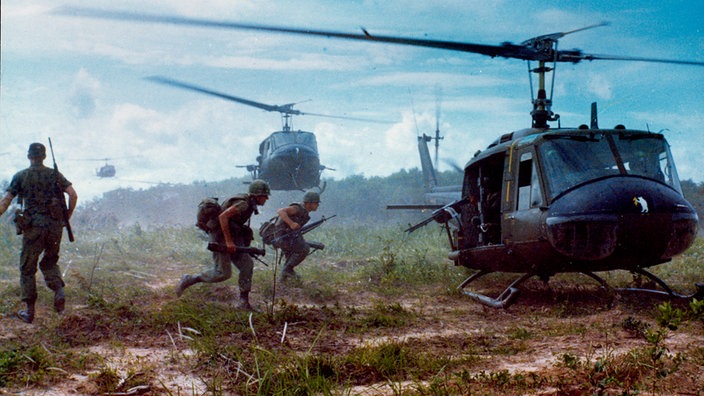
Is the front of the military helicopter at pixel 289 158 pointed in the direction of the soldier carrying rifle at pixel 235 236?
yes

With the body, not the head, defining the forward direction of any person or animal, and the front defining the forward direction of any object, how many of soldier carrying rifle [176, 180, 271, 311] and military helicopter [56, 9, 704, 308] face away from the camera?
0

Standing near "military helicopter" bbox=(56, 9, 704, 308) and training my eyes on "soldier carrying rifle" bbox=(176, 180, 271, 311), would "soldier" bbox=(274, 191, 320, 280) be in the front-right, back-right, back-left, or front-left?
front-right

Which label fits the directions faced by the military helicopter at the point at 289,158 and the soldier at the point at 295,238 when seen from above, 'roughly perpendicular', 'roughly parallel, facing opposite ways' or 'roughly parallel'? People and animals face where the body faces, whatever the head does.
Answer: roughly perpendicular

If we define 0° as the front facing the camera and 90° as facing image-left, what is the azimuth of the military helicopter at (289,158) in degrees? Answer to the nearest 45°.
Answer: approximately 0°

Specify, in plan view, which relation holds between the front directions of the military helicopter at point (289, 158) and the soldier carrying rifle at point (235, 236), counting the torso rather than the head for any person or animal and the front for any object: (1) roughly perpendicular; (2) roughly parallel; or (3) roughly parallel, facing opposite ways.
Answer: roughly perpendicular

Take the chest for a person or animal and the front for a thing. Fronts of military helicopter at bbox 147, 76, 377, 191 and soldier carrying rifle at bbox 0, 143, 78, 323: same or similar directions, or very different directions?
very different directions

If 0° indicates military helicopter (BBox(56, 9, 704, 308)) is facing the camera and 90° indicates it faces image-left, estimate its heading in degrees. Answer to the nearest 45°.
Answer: approximately 315°

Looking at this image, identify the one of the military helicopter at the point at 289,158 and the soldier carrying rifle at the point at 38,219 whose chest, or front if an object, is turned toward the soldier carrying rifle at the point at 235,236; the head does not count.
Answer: the military helicopter

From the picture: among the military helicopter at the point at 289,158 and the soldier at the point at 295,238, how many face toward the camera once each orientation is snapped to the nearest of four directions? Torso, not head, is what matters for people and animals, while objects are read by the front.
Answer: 1
